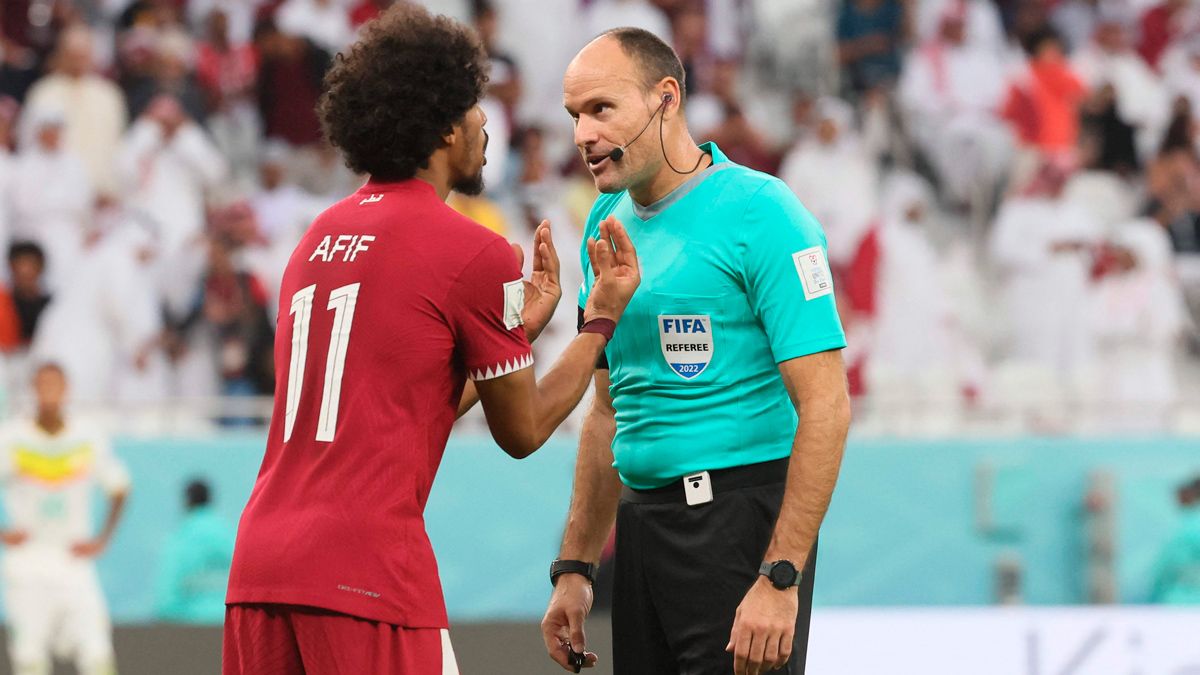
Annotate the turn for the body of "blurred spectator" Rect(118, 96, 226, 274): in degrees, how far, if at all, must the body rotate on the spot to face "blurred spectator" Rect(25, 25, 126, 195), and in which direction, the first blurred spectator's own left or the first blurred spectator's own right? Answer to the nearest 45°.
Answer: approximately 135° to the first blurred spectator's own right

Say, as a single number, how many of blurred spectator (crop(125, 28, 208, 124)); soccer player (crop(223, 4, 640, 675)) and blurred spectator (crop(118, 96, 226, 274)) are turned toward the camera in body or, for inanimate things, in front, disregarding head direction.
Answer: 2

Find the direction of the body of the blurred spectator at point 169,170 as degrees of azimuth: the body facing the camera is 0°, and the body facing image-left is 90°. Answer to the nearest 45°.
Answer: approximately 0°

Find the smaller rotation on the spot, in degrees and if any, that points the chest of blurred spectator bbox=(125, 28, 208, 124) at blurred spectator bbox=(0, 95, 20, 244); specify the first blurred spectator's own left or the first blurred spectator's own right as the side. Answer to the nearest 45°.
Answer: approximately 90° to the first blurred spectator's own right

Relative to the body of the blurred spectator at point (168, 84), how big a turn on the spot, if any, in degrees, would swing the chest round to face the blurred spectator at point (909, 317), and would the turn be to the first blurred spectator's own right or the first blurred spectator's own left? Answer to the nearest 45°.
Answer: approximately 90° to the first blurred spectator's own left

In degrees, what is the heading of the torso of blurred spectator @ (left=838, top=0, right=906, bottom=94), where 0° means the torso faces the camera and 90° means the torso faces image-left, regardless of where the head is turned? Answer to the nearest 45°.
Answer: approximately 0°
